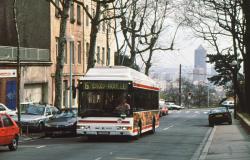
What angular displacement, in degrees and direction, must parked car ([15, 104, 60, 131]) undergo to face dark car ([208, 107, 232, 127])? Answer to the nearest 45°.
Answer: approximately 180°

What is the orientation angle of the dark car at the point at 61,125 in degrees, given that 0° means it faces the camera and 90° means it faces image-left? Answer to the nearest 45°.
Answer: approximately 45°

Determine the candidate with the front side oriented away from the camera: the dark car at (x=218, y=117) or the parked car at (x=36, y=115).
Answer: the dark car

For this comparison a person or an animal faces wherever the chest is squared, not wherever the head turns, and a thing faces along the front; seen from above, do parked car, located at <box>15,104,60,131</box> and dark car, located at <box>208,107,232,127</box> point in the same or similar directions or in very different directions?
very different directions

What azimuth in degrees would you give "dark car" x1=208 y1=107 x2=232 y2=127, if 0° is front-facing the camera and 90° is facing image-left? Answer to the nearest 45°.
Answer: approximately 180°

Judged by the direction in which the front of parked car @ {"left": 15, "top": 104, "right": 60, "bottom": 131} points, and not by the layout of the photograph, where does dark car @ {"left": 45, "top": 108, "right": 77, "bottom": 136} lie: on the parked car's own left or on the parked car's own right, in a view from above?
on the parked car's own left

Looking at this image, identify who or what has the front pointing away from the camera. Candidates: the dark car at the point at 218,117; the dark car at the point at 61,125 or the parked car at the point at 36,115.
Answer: the dark car at the point at 218,117

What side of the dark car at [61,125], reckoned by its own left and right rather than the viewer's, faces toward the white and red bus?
left

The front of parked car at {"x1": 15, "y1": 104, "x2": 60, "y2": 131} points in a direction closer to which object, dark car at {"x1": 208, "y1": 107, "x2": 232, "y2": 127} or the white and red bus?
the white and red bus
